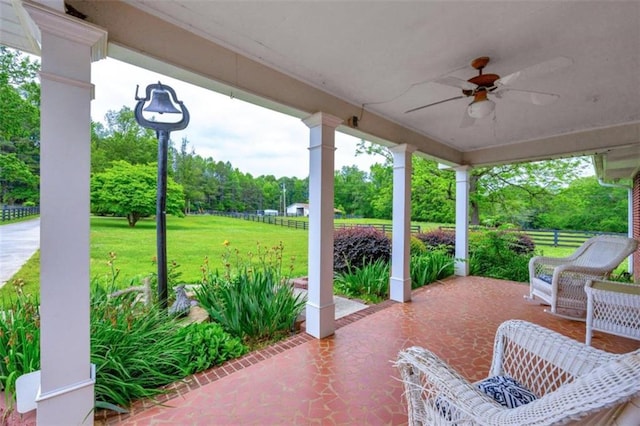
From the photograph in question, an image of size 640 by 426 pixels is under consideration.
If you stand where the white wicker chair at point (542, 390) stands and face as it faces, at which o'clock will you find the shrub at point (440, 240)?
The shrub is roughly at 1 o'clock from the white wicker chair.

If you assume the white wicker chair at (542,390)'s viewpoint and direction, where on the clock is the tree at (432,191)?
The tree is roughly at 1 o'clock from the white wicker chair.

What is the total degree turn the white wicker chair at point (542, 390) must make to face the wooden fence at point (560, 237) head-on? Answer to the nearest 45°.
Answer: approximately 45° to its right

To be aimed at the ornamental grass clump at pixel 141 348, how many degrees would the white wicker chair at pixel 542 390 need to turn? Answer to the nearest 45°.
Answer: approximately 45° to its left

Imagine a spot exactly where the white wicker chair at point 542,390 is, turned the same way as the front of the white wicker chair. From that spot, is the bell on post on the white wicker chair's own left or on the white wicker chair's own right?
on the white wicker chair's own left

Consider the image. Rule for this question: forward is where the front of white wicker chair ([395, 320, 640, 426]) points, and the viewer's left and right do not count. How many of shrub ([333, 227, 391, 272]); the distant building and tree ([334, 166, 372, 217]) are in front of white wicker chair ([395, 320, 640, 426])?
3

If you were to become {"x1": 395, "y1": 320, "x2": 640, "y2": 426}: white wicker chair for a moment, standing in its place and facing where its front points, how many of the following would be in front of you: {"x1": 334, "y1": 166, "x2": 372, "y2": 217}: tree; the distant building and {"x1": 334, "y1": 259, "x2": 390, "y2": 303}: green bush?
3

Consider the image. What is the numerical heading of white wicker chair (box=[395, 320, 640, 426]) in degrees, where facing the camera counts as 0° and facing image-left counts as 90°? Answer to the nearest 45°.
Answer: approximately 135°

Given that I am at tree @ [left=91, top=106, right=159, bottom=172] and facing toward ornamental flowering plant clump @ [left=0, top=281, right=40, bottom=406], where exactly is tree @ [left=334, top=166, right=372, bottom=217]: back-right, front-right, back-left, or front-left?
back-left
